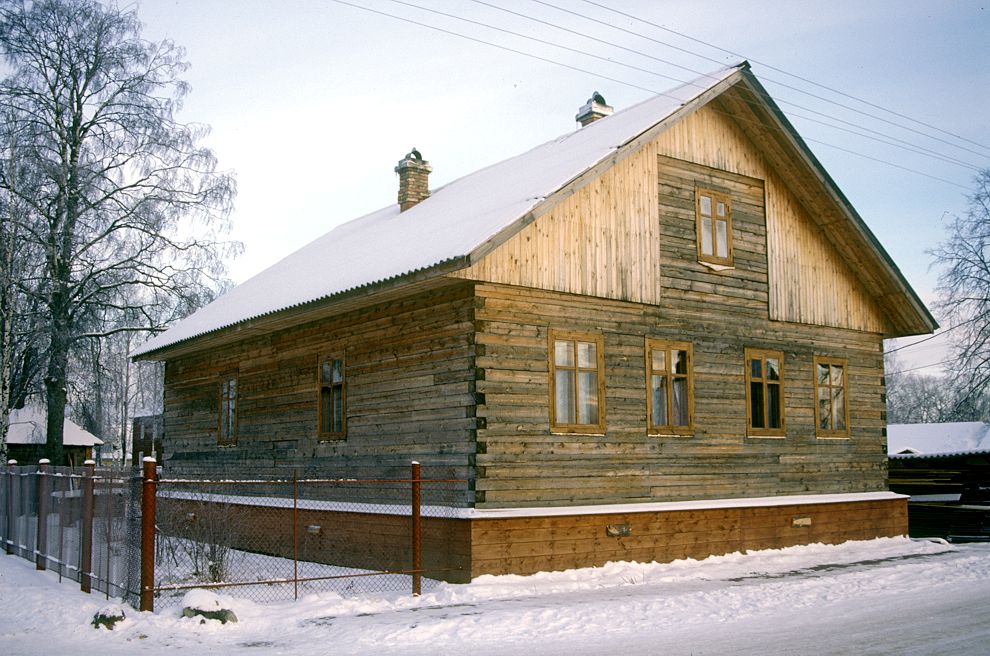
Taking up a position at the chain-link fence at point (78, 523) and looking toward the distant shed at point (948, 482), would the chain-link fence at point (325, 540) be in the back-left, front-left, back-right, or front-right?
front-right

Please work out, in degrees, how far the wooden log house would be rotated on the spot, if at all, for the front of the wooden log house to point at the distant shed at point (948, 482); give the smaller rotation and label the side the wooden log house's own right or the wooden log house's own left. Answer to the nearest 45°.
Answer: approximately 90° to the wooden log house's own left

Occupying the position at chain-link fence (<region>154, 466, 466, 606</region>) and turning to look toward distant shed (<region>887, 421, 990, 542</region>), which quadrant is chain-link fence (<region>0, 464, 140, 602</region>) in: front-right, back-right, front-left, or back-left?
back-left

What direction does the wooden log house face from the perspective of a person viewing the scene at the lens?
facing the viewer and to the right of the viewer

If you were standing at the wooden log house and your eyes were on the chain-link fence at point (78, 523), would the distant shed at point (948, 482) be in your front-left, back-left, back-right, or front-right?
back-left

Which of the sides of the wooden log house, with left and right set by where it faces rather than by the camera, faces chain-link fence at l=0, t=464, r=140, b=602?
right
